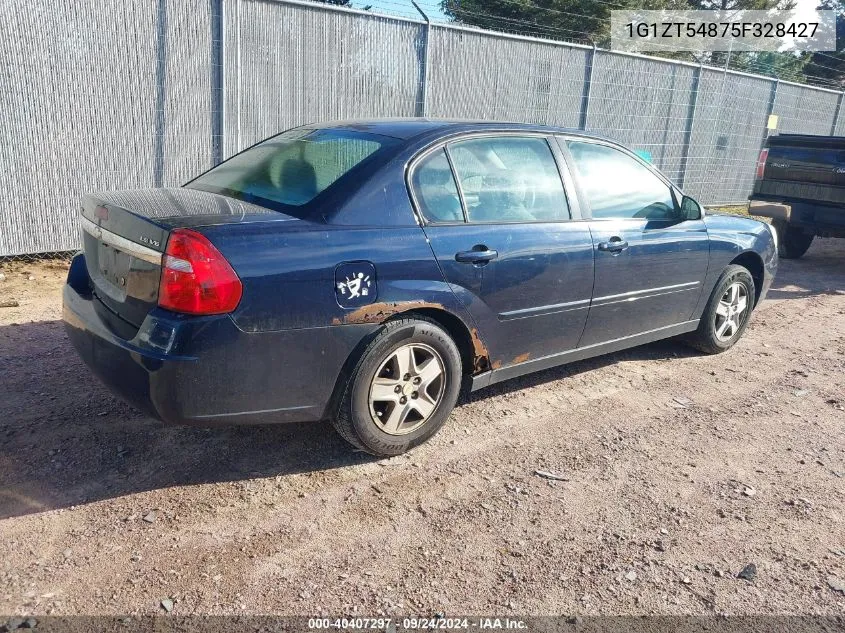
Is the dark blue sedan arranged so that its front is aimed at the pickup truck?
yes

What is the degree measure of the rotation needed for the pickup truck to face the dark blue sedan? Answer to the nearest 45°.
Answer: approximately 180°

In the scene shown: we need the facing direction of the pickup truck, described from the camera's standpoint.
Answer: facing away from the viewer

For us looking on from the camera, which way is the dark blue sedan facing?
facing away from the viewer and to the right of the viewer
